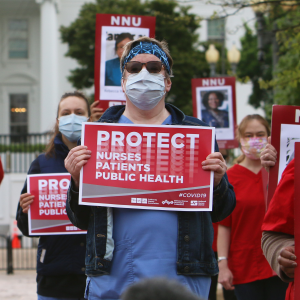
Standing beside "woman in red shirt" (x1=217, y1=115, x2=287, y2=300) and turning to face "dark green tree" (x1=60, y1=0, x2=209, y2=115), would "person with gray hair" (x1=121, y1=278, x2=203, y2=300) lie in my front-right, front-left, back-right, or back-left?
back-left

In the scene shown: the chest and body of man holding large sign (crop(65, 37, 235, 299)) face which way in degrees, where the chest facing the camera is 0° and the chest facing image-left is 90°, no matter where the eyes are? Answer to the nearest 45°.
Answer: approximately 0°

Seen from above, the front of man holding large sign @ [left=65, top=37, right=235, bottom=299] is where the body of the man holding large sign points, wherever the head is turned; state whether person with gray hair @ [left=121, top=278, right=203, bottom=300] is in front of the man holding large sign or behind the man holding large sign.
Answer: in front

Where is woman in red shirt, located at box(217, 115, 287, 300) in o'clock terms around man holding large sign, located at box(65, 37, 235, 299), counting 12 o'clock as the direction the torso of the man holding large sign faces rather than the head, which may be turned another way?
The woman in red shirt is roughly at 7 o'clock from the man holding large sign.

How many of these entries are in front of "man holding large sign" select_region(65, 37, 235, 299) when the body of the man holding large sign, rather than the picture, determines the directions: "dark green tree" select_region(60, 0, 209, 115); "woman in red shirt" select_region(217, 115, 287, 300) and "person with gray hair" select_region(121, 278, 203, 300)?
1

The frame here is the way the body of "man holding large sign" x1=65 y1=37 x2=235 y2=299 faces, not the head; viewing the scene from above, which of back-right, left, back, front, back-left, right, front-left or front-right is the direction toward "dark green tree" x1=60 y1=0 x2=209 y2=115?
back

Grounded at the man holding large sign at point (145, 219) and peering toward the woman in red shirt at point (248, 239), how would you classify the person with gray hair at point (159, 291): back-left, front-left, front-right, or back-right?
back-right

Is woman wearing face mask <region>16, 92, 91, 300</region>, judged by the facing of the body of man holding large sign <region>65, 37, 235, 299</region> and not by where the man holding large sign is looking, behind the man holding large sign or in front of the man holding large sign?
behind
